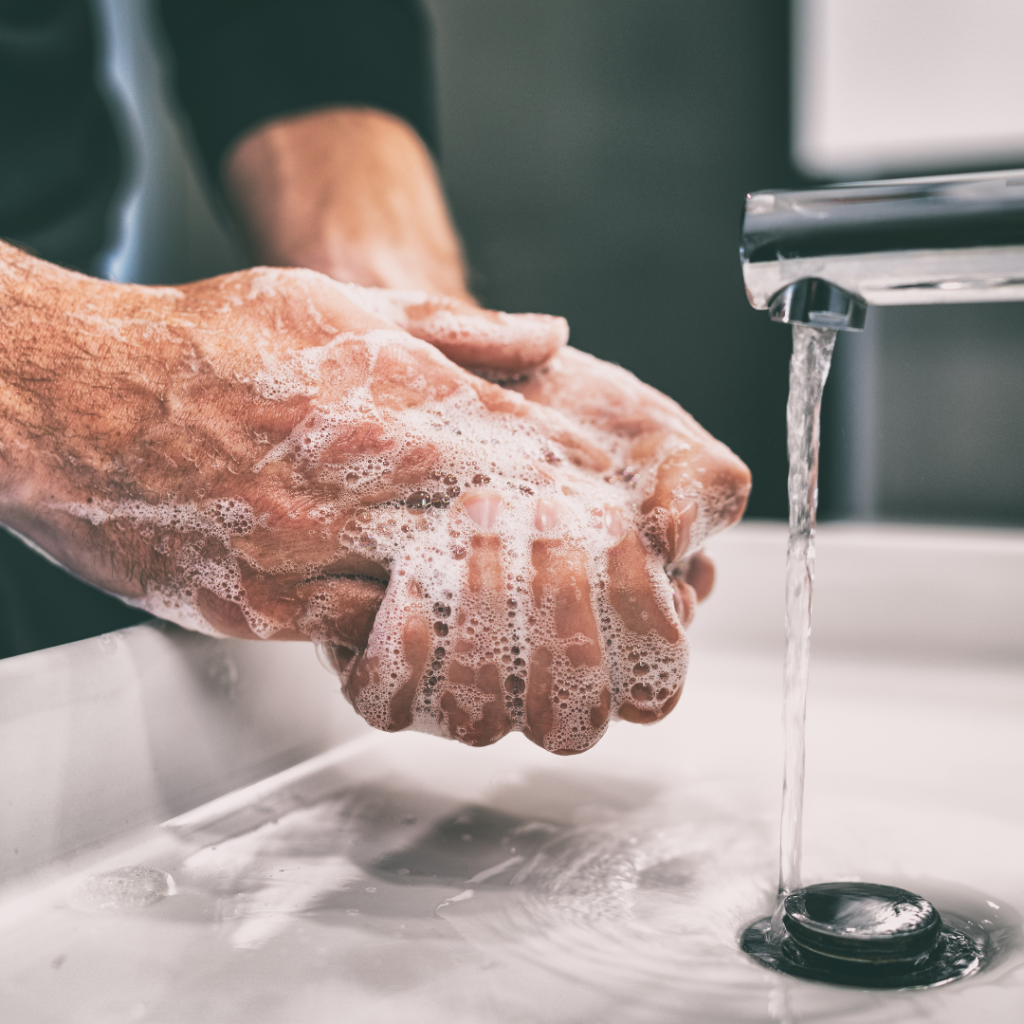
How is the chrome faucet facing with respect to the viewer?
to the viewer's left
